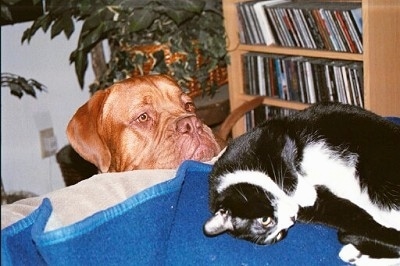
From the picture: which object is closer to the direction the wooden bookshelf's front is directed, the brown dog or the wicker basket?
the brown dog

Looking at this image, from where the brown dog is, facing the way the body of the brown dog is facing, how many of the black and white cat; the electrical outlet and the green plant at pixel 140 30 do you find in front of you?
1

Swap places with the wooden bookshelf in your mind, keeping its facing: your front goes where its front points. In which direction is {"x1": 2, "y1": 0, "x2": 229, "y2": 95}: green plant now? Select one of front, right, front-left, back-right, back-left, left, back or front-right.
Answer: front-right

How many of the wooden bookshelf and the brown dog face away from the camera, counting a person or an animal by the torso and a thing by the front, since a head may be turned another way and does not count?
0

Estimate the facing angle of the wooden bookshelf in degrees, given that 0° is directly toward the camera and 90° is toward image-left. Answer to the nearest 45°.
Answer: approximately 45°

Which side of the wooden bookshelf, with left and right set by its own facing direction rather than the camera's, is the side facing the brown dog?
front

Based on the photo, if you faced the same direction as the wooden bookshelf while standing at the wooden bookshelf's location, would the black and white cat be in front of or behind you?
in front

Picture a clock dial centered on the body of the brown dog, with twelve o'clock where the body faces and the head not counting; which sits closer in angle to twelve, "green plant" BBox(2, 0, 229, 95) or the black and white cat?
the black and white cat

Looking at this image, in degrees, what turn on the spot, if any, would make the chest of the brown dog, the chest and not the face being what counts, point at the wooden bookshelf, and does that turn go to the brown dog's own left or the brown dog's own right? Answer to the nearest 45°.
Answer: approximately 90° to the brown dog's own left
